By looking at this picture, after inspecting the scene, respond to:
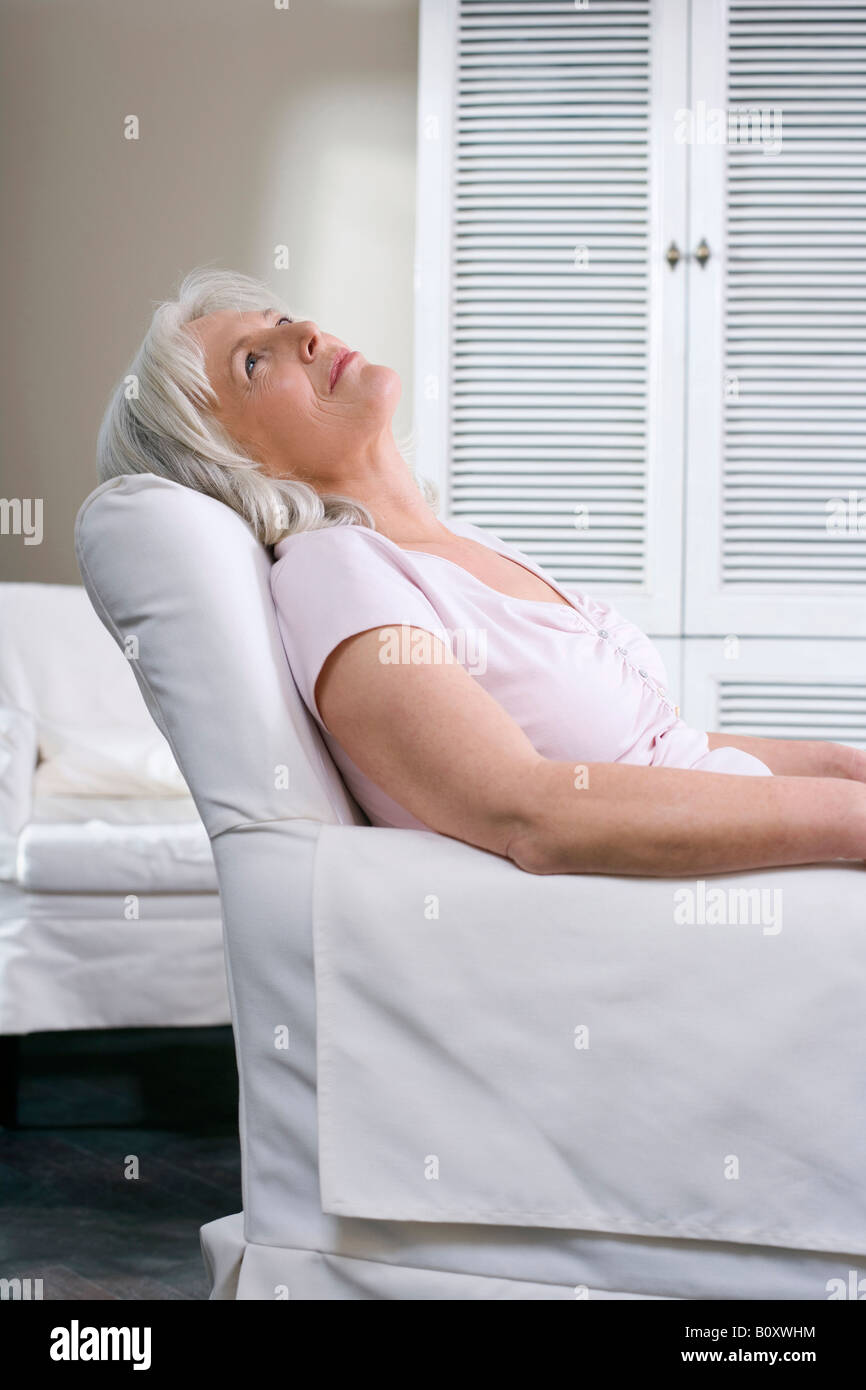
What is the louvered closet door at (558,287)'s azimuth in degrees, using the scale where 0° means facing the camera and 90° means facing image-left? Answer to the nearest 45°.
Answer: approximately 0°

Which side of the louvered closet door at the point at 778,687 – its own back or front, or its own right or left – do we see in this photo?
front

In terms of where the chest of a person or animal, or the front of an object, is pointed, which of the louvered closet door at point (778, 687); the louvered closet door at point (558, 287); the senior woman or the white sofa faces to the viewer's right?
the senior woman

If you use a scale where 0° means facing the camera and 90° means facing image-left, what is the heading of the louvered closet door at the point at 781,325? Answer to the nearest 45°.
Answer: approximately 0°

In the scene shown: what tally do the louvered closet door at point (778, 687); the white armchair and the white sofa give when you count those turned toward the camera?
2

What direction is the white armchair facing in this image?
to the viewer's right

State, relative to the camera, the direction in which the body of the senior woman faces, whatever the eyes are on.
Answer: to the viewer's right

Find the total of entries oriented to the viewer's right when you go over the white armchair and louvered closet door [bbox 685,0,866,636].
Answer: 1
